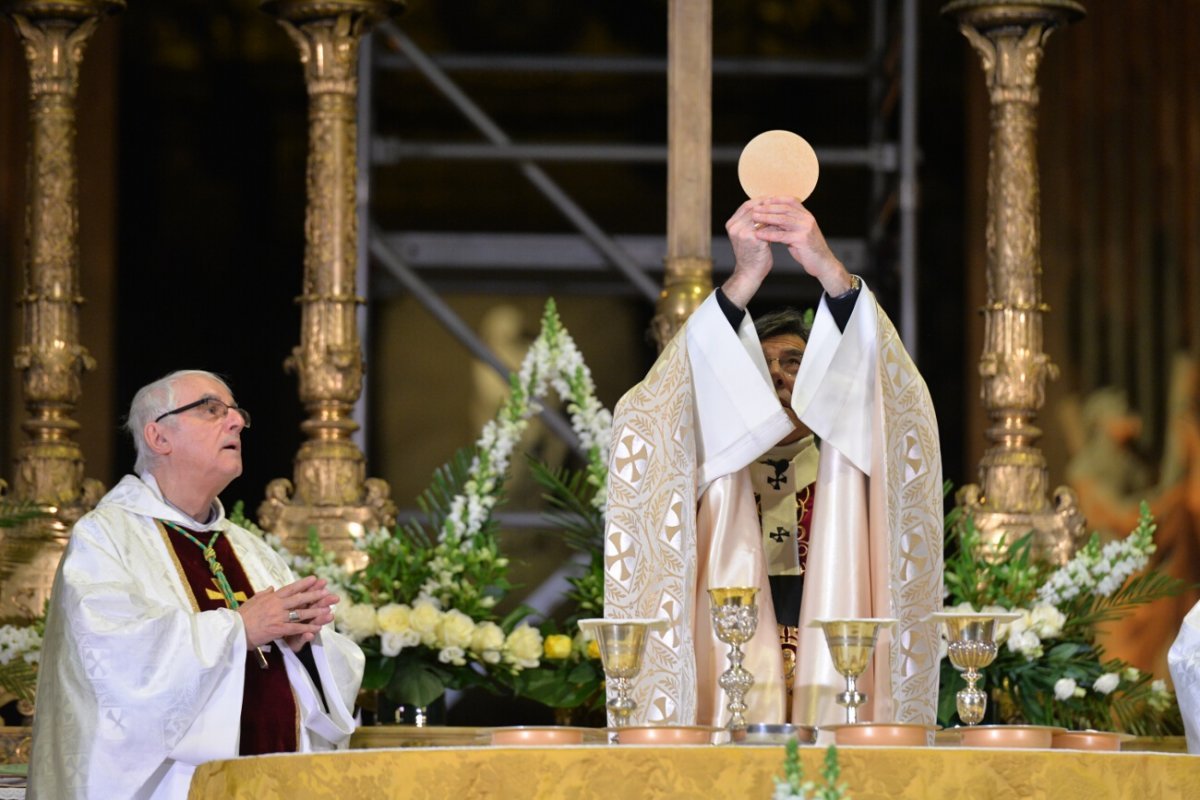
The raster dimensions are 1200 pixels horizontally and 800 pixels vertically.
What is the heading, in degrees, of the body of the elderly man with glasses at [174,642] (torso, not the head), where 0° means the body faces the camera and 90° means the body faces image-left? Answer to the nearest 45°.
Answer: approximately 315°

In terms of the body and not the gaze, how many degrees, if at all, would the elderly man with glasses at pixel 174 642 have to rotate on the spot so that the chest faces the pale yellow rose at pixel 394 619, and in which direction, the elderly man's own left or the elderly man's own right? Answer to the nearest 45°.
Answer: approximately 90° to the elderly man's own left

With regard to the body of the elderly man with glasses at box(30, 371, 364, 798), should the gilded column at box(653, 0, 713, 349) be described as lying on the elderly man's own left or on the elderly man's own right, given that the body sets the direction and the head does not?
on the elderly man's own left

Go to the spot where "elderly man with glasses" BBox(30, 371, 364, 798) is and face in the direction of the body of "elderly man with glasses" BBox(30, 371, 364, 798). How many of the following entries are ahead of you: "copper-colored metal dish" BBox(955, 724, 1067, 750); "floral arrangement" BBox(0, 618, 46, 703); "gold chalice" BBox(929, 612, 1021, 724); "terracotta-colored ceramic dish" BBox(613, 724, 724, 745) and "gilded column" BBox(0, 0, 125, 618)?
3

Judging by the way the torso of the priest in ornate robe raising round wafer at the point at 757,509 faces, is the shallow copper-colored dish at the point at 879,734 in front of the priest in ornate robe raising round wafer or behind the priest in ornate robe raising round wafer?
in front

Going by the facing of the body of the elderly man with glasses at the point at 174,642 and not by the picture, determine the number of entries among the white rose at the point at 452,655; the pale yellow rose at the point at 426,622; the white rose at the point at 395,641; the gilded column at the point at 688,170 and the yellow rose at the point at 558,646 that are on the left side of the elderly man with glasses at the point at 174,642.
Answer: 5

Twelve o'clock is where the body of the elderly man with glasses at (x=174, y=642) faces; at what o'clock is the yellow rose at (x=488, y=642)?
The yellow rose is roughly at 9 o'clock from the elderly man with glasses.

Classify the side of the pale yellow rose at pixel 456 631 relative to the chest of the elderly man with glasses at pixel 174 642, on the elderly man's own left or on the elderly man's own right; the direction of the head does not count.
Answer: on the elderly man's own left

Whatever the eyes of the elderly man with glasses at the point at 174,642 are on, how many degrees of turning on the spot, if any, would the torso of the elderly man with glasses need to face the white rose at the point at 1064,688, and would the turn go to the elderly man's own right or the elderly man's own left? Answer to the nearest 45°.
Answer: approximately 45° to the elderly man's own left

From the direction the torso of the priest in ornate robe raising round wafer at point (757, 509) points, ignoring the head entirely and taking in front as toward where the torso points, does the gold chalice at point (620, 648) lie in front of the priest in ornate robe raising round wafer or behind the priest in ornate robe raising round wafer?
in front

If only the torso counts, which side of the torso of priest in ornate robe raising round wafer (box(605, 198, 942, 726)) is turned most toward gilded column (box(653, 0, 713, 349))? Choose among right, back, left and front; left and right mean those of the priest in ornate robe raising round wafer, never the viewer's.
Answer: back

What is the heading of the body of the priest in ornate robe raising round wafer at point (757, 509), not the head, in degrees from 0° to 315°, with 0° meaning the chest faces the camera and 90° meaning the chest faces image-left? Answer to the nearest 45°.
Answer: approximately 0°

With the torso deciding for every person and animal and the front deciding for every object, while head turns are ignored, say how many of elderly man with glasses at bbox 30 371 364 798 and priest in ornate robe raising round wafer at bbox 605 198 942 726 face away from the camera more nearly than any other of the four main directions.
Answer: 0

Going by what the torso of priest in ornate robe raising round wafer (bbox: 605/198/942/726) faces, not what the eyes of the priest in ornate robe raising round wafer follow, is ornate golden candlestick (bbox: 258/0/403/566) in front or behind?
behind

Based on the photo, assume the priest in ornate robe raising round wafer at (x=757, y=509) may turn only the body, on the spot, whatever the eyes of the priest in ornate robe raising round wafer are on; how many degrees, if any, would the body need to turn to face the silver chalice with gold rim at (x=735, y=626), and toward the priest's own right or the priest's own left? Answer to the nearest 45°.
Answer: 0° — they already face it

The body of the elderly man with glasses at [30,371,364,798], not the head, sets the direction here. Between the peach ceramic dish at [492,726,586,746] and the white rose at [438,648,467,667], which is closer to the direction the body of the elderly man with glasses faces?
the peach ceramic dish
